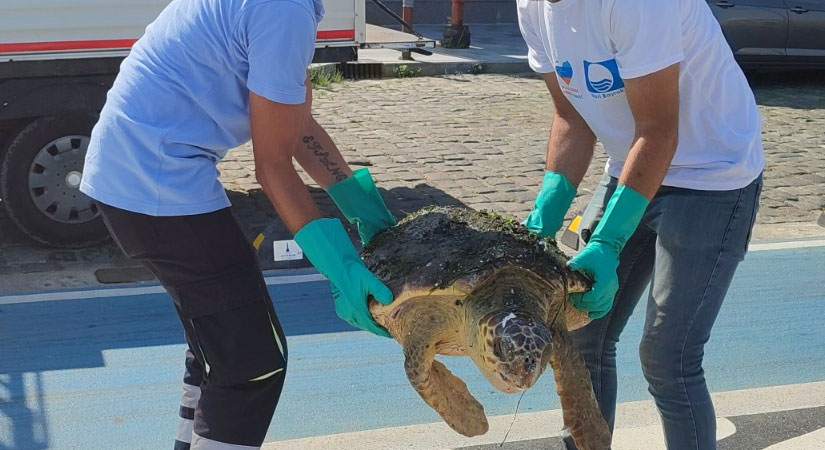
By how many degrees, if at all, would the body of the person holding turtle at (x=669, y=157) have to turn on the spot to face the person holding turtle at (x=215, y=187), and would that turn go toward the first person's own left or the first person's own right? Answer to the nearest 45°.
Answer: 0° — they already face them

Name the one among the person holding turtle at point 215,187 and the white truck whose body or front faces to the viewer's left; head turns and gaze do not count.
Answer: the white truck

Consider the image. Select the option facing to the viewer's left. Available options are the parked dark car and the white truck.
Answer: the white truck

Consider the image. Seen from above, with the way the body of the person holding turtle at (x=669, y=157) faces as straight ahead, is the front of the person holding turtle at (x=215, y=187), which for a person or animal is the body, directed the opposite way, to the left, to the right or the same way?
the opposite way

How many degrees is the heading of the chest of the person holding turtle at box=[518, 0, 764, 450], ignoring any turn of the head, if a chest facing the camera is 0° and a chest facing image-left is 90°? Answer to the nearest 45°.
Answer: approximately 45°

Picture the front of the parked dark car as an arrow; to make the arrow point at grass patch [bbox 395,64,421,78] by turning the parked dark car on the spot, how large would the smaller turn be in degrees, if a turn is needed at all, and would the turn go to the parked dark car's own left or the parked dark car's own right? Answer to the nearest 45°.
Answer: approximately 180°

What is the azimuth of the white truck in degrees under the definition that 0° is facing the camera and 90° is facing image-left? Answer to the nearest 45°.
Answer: approximately 90°

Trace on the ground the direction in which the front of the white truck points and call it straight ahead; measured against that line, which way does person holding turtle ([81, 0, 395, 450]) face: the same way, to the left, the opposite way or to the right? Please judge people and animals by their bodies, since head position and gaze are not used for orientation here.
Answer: the opposite way

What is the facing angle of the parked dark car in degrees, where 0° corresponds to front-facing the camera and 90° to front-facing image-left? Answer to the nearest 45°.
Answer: approximately 270°
